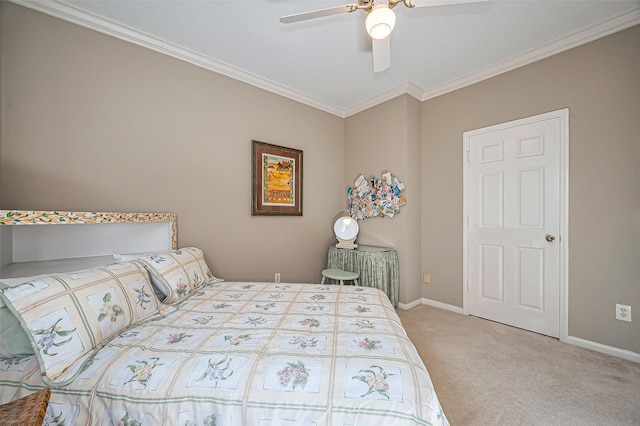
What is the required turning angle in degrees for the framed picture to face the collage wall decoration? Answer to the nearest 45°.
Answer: approximately 45° to its left

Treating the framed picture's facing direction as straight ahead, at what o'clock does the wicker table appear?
The wicker table is roughly at 2 o'clock from the framed picture.

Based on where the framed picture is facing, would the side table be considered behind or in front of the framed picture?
in front

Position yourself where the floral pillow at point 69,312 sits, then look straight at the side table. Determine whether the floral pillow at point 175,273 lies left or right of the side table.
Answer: left

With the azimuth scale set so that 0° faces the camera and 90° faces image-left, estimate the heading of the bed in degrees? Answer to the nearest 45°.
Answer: approximately 270°

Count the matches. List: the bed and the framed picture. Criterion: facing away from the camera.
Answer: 0

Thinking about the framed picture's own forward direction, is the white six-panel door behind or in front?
in front

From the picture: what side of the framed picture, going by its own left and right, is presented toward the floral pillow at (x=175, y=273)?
right

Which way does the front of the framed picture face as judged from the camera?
facing the viewer and to the right of the viewer
